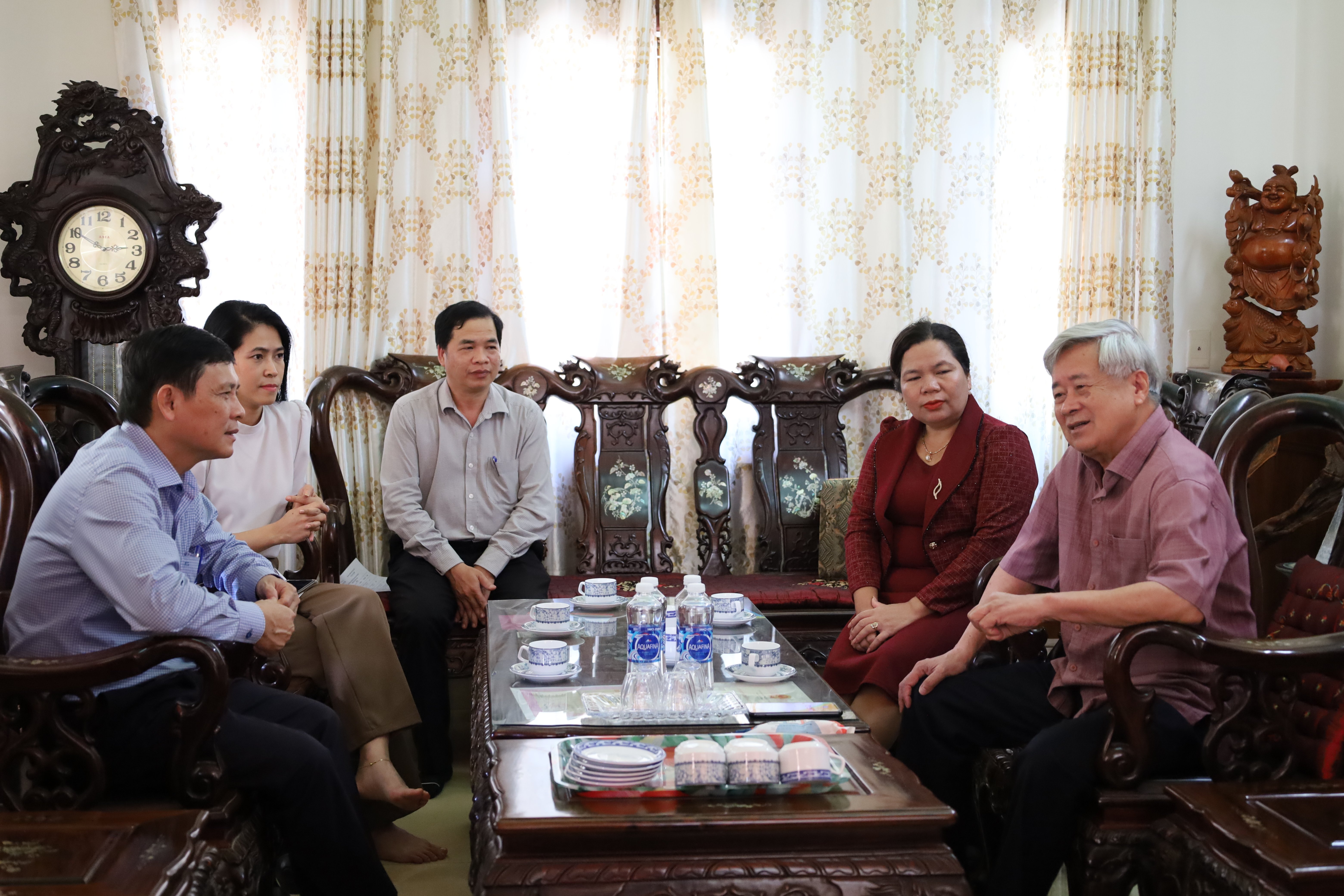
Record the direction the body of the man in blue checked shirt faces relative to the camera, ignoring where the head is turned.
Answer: to the viewer's right

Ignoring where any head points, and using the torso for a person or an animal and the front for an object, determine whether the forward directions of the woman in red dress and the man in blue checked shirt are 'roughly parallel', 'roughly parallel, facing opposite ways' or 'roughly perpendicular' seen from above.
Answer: roughly parallel, facing opposite ways

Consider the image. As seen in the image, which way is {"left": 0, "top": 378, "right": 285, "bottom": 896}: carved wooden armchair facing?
to the viewer's right

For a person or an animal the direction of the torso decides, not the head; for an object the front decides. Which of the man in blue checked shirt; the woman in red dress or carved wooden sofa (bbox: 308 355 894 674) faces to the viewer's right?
the man in blue checked shirt

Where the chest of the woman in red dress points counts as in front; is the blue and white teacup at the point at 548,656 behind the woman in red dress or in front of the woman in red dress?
in front

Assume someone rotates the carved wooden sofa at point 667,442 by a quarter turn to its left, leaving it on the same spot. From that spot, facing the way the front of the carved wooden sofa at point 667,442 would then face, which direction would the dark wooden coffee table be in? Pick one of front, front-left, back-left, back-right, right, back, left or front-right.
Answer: right

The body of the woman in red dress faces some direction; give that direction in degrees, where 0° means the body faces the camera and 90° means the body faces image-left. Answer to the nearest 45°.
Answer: approximately 45°

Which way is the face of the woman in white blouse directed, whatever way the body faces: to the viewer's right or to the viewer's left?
to the viewer's right

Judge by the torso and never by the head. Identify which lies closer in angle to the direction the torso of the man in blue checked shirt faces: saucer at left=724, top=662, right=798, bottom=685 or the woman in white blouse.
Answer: the saucer

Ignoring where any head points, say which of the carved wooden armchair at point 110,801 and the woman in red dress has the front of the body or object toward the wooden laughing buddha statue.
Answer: the carved wooden armchair

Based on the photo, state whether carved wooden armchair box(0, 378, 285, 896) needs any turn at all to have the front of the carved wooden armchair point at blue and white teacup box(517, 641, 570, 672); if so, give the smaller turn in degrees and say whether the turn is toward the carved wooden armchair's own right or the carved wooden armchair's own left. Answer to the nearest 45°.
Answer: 0° — it already faces it

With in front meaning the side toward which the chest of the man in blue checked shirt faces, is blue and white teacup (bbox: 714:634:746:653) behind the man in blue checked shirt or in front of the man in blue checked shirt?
in front

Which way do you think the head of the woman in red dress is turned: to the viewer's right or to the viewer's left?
to the viewer's left

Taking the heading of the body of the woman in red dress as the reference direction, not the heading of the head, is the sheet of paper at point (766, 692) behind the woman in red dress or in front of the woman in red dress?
in front

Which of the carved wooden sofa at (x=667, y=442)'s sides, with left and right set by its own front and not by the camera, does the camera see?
front

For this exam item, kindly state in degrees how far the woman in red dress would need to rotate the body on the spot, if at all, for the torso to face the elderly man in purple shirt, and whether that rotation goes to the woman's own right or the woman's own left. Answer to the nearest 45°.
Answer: approximately 90° to the woman's own left

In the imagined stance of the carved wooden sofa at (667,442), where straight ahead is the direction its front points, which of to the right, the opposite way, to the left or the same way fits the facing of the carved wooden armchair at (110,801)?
to the left

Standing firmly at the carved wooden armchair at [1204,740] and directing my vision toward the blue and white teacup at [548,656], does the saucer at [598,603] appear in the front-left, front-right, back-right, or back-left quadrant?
front-right

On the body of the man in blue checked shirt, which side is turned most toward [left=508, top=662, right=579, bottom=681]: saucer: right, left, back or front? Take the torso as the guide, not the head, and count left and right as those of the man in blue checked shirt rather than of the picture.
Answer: front
